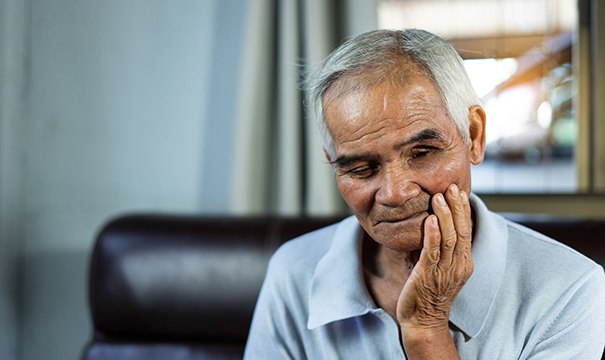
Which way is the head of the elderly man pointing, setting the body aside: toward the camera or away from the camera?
toward the camera

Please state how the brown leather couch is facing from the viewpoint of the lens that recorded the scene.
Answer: facing the viewer

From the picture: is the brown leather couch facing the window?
no
